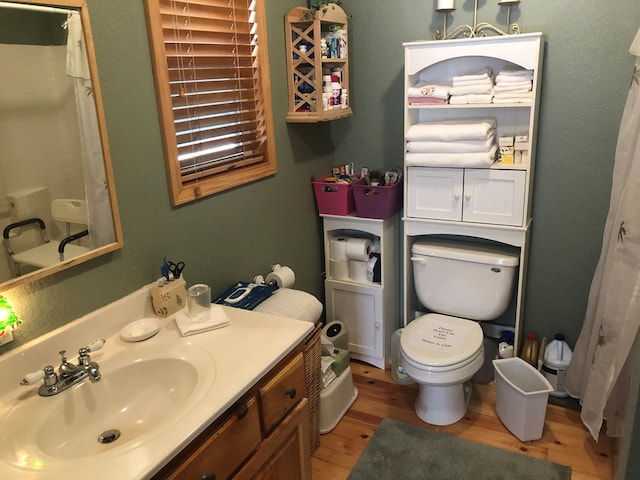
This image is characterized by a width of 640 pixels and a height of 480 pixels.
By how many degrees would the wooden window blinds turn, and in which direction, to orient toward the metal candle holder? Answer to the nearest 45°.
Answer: approximately 45° to its left

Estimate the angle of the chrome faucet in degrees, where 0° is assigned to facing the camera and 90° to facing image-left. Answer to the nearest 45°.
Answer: approximately 315°

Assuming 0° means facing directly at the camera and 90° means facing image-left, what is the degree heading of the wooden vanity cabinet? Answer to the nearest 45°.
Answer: approximately 315°

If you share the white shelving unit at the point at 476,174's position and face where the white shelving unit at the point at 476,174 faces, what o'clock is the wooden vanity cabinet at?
The wooden vanity cabinet is roughly at 1 o'clock from the white shelving unit.
